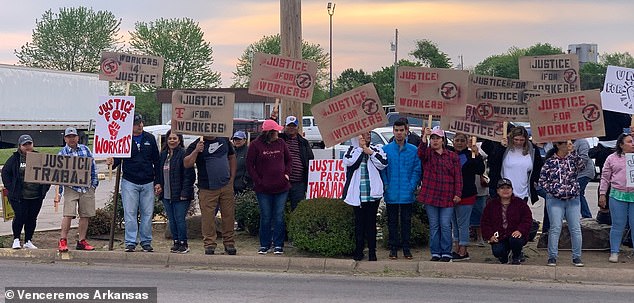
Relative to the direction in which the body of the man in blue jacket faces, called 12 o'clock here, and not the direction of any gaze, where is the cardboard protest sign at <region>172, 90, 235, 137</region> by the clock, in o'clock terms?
The cardboard protest sign is roughly at 3 o'clock from the man in blue jacket.

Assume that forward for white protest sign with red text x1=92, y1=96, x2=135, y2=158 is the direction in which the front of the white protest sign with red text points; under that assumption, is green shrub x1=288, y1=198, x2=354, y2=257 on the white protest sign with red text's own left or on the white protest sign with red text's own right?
on the white protest sign with red text's own left

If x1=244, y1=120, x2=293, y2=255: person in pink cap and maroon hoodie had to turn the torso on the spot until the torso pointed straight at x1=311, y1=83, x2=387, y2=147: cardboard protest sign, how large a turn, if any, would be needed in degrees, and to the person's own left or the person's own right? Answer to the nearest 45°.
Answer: approximately 90° to the person's own left

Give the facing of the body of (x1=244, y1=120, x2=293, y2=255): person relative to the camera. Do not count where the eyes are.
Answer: toward the camera

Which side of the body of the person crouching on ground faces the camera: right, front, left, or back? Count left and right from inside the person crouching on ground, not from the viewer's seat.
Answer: front

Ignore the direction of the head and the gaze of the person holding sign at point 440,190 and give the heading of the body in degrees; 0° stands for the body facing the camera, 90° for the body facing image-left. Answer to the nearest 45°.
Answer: approximately 0°

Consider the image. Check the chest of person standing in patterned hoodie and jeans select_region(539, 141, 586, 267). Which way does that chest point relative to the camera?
toward the camera

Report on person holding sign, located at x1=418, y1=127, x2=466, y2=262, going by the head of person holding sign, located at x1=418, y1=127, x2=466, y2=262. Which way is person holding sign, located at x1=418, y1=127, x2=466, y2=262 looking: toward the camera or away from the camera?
toward the camera

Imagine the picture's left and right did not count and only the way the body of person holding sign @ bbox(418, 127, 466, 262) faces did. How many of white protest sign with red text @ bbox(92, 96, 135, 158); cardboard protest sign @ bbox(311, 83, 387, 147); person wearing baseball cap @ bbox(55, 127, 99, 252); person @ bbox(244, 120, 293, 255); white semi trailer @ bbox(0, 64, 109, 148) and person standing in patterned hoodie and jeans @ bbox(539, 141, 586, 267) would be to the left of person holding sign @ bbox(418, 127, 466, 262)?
1

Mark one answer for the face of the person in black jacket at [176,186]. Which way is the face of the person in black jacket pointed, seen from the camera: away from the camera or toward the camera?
toward the camera

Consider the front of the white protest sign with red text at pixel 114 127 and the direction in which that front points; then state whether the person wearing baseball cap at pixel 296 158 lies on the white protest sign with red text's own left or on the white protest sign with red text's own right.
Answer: on the white protest sign with red text's own left

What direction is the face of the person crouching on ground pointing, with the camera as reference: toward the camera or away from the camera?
toward the camera

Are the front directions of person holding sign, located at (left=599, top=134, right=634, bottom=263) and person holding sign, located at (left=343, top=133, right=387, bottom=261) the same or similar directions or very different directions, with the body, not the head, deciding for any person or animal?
same or similar directions

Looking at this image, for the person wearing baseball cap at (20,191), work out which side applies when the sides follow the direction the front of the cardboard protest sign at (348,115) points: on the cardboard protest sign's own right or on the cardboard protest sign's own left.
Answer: on the cardboard protest sign's own right
